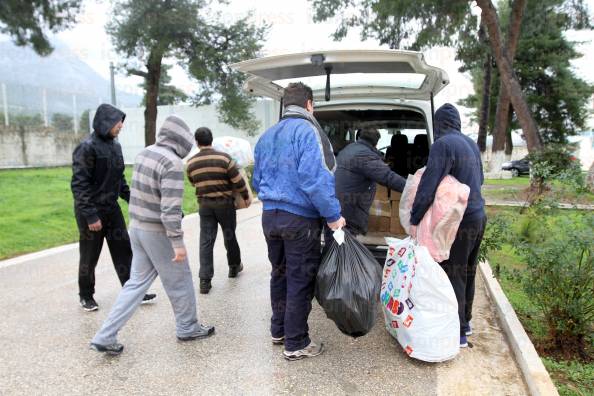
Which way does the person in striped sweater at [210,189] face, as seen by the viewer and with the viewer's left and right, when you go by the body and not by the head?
facing away from the viewer

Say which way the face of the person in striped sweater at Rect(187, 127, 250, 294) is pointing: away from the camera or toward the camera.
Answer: away from the camera

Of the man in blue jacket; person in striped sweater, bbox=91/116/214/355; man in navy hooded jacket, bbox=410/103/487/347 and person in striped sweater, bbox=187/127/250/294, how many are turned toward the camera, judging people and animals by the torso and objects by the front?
0

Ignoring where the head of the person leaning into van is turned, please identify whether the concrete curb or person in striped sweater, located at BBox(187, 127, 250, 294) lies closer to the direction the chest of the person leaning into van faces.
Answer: the concrete curb

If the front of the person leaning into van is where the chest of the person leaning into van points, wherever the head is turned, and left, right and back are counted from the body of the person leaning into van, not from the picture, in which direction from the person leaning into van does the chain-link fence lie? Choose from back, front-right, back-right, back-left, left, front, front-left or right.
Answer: left

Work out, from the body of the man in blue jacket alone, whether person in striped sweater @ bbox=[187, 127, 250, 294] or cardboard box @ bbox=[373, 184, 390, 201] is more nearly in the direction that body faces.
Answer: the cardboard box

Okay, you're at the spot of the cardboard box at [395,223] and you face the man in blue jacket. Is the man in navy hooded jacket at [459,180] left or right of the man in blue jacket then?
left

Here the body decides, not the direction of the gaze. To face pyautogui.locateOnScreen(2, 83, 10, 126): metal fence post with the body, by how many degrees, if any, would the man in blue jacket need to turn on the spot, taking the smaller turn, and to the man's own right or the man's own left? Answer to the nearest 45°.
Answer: approximately 90° to the man's own left

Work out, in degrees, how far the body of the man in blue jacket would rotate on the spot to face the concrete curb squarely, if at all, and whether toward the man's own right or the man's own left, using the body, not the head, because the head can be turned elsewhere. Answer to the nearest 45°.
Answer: approximately 45° to the man's own right

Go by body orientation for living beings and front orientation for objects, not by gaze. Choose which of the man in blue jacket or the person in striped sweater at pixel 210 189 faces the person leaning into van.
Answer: the man in blue jacket

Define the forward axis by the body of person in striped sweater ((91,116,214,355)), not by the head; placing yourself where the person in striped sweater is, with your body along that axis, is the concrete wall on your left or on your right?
on your left

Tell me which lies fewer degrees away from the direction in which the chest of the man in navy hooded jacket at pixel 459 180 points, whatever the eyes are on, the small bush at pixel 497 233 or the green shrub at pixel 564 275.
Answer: the small bush

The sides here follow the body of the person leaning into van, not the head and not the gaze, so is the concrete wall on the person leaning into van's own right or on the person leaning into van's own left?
on the person leaning into van's own left

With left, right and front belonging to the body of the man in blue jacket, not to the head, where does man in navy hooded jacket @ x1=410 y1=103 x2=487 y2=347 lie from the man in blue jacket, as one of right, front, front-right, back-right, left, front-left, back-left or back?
front-right

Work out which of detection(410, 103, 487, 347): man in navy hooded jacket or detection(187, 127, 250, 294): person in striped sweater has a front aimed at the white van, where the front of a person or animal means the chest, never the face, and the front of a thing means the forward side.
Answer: the man in navy hooded jacket

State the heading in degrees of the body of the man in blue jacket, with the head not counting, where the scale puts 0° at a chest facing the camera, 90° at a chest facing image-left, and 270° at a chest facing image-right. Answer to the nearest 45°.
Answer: approximately 225°

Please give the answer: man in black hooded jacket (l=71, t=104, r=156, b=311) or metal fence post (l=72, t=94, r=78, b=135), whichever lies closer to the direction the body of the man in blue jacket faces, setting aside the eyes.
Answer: the metal fence post

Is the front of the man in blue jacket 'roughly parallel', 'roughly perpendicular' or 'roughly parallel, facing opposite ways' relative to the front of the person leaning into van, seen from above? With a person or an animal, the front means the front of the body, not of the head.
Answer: roughly parallel
